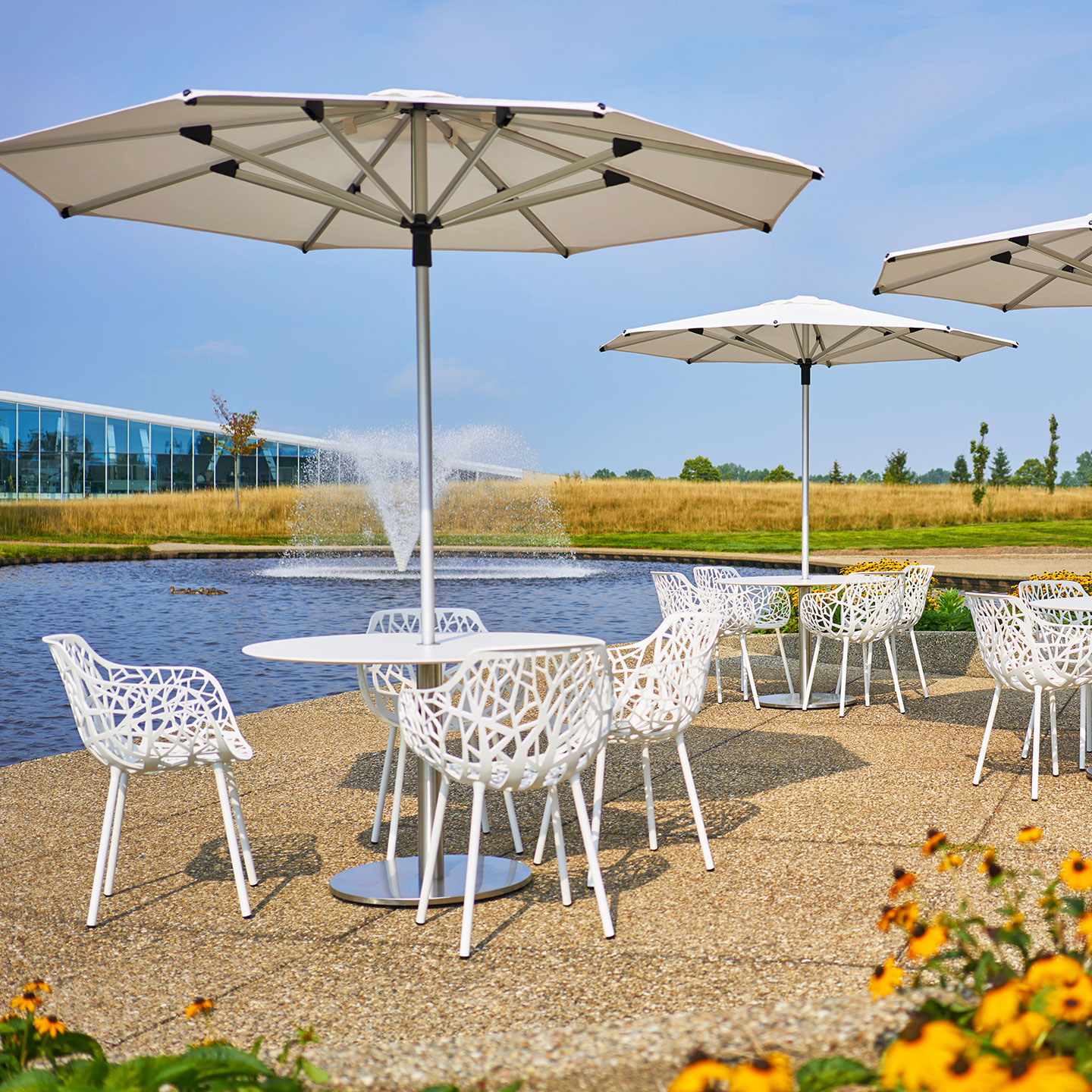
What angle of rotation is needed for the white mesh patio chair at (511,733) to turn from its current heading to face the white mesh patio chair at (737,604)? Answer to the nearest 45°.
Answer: approximately 45° to its right

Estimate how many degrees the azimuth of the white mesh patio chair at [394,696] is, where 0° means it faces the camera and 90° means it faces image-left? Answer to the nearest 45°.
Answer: approximately 0°

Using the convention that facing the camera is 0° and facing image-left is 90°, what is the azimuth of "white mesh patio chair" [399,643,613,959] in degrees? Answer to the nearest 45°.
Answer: approximately 135°

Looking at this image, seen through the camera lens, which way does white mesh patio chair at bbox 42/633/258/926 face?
facing to the right of the viewer

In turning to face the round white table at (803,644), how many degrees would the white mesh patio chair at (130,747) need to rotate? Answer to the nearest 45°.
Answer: approximately 45° to its left

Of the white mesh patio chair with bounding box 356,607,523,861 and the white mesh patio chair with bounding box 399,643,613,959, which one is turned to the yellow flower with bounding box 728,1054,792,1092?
the white mesh patio chair with bounding box 356,607,523,861

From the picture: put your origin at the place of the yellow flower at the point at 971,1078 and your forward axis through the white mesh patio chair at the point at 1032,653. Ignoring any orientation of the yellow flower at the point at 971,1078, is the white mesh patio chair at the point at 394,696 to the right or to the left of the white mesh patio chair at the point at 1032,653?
left

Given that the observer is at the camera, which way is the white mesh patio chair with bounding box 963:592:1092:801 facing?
facing away from the viewer and to the right of the viewer

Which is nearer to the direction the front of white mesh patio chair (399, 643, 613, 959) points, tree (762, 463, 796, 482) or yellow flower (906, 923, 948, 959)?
the tree

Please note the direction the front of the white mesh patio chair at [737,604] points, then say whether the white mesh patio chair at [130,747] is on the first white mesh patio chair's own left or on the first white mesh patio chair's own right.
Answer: on the first white mesh patio chair's own right
